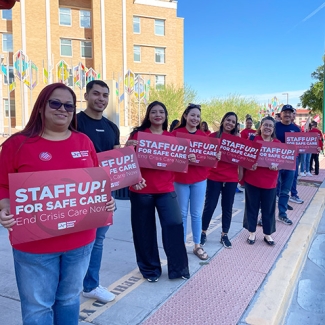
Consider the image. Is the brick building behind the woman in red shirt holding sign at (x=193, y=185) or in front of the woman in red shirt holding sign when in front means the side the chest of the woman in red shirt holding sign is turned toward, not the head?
behind

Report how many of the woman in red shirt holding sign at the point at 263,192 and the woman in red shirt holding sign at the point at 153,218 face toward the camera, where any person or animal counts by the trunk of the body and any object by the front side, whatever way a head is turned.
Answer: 2

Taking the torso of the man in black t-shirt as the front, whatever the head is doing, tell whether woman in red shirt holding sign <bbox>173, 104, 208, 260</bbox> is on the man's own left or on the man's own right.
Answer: on the man's own left

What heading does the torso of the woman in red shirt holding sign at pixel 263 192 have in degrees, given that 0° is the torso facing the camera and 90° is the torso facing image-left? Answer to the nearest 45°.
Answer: approximately 0°

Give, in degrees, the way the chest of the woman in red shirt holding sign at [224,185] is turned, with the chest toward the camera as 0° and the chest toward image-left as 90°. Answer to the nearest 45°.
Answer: approximately 0°
